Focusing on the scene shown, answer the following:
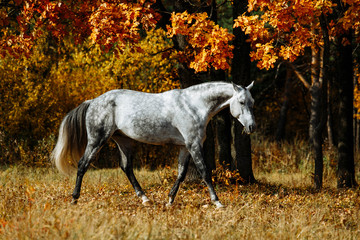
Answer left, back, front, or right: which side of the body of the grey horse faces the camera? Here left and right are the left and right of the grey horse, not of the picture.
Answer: right
